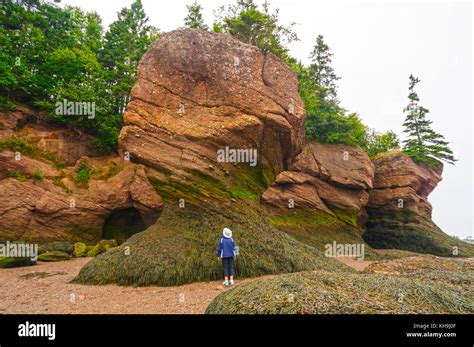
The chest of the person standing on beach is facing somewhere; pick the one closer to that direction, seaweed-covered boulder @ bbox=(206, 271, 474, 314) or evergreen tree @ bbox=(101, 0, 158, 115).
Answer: the evergreen tree

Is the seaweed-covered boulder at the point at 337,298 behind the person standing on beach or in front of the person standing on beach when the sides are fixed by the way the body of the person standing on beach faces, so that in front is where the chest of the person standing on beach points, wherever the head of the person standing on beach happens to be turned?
behind

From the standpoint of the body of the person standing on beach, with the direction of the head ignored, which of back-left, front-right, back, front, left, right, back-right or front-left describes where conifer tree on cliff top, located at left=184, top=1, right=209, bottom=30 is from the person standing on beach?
front

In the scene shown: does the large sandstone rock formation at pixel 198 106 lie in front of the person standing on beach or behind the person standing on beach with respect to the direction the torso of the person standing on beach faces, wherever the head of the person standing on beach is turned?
in front

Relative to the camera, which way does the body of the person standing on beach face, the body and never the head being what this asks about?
away from the camera

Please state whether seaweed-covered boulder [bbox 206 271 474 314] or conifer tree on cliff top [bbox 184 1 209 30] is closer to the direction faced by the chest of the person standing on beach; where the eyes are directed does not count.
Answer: the conifer tree on cliff top
